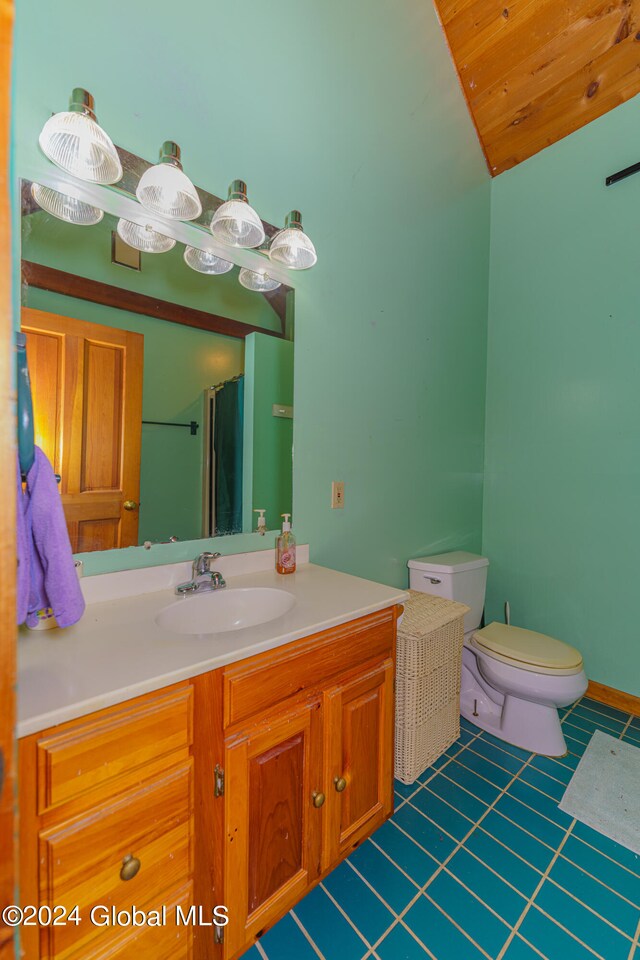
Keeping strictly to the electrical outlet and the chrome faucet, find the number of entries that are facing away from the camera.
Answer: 0

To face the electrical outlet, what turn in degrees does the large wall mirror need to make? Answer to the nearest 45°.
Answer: approximately 45° to its left

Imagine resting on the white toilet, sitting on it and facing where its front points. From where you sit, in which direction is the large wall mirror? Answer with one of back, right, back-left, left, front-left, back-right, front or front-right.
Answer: right

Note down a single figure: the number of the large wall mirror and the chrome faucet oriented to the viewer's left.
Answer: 0

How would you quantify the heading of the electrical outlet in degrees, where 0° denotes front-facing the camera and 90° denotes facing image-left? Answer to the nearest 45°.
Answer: approximately 315°

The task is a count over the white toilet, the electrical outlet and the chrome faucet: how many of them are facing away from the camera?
0

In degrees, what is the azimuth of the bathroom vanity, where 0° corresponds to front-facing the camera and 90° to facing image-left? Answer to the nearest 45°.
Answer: approximately 315°

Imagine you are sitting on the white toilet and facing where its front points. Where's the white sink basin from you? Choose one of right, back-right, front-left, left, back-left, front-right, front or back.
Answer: right

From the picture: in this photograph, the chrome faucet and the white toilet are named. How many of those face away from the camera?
0

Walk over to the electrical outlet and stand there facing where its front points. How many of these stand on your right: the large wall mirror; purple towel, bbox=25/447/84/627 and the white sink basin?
3
